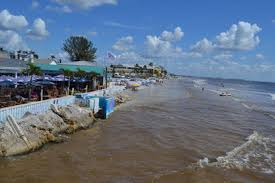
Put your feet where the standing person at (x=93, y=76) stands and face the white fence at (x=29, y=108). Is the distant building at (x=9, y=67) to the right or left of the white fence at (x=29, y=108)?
right

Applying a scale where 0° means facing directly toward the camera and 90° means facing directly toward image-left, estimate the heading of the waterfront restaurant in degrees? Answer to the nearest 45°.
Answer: approximately 315°

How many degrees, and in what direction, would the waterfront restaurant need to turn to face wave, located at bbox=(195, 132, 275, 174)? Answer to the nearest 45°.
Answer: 0° — it already faces it

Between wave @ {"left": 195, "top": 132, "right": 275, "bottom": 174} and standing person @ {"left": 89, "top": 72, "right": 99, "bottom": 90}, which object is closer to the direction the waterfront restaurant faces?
the wave
